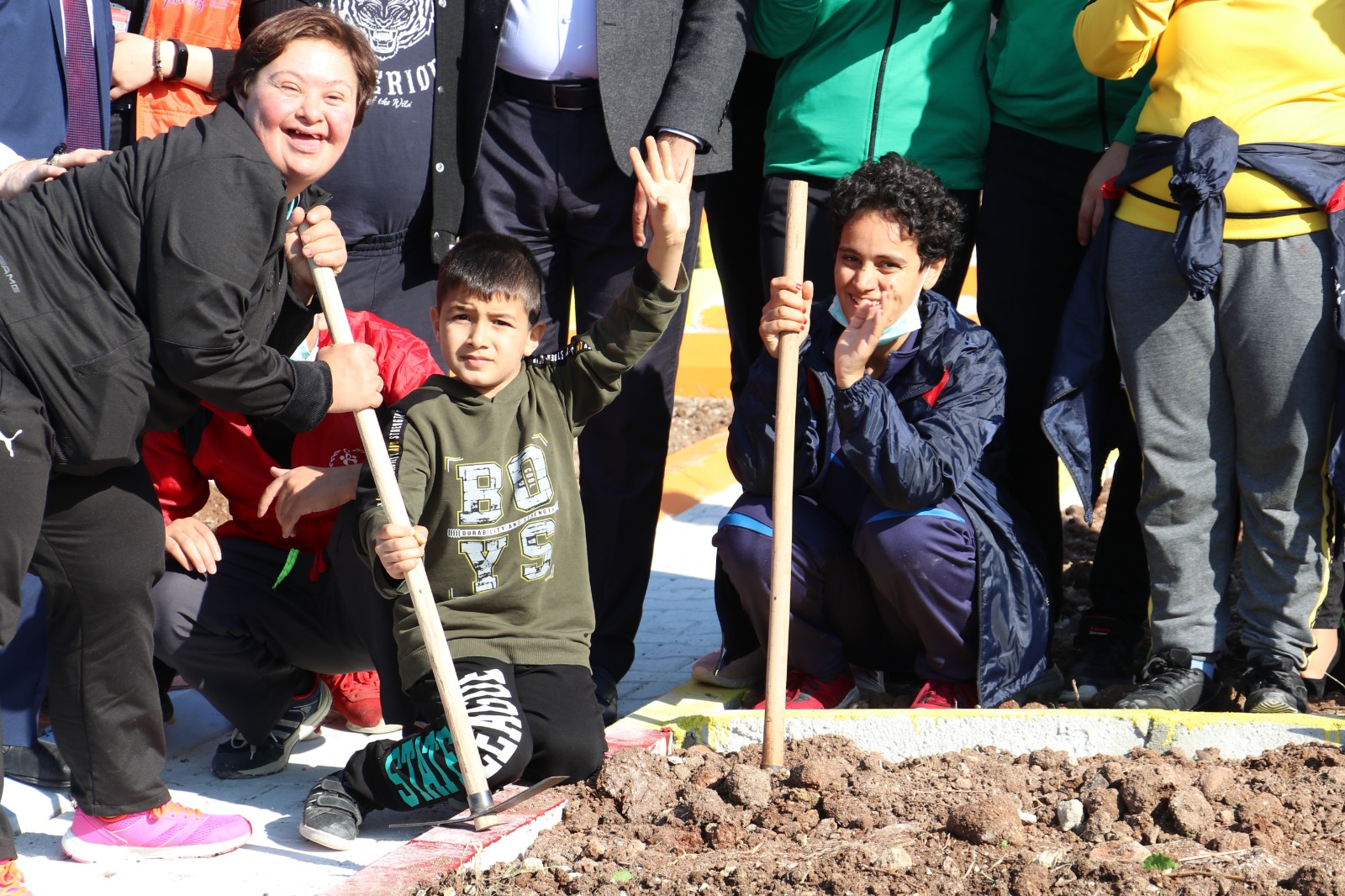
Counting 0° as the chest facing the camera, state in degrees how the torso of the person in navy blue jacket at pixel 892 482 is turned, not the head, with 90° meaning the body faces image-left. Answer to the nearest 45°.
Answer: approximately 45°

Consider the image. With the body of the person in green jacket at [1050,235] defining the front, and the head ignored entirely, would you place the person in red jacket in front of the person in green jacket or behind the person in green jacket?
in front

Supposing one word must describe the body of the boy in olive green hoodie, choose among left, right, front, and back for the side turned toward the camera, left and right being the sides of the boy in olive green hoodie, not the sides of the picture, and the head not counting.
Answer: front

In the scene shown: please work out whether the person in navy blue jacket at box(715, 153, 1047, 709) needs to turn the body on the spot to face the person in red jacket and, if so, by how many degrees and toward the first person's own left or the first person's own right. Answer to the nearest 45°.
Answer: approximately 45° to the first person's own right

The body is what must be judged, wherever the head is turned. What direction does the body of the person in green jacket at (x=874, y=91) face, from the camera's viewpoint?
toward the camera

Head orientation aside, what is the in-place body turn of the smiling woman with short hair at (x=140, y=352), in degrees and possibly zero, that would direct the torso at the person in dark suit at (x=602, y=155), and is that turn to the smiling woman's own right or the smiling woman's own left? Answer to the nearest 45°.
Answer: approximately 45° to the smiling woman's own left

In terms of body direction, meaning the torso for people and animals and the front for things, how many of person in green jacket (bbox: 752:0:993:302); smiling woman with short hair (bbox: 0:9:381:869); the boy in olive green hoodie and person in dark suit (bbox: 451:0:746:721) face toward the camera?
3

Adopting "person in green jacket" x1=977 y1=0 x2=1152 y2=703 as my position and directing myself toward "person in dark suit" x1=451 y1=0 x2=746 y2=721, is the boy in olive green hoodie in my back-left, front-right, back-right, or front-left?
front-left

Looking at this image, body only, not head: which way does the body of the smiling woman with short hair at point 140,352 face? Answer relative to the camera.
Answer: to the viewer's right

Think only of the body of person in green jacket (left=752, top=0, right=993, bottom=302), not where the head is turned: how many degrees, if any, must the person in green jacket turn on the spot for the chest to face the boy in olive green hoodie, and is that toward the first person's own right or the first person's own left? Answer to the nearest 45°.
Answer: approximately 45° to the first person's own right

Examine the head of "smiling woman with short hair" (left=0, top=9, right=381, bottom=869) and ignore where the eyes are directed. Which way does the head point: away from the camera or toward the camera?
toward the camera

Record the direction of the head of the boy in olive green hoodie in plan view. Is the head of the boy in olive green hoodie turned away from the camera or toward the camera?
toward the camera

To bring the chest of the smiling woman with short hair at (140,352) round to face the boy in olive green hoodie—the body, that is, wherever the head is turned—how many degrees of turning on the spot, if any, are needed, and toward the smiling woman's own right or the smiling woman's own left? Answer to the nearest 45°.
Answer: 0° — they already face them

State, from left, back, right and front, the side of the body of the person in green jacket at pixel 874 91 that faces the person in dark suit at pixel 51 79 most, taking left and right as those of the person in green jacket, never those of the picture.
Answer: right

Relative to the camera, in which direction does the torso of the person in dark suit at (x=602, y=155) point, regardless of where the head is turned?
toward the camera

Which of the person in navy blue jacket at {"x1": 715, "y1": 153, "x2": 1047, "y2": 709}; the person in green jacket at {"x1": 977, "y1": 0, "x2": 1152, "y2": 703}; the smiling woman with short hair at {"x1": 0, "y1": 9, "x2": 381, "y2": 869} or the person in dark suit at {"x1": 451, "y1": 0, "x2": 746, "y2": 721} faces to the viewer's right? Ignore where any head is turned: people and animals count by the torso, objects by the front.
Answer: the smiling woman with short hair

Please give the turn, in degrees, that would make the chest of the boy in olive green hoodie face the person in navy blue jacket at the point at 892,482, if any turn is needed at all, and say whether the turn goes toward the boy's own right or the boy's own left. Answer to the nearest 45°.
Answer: approximately 90° to the boy's own left
